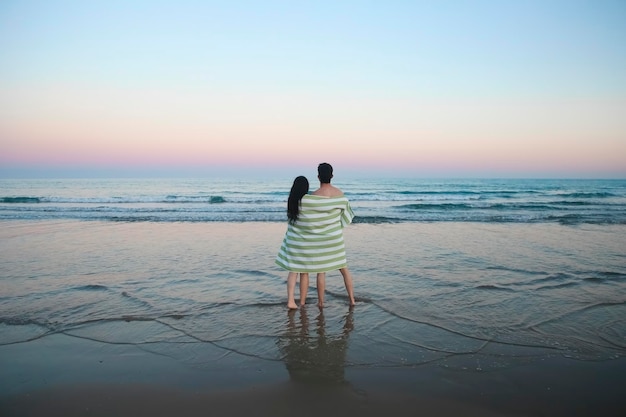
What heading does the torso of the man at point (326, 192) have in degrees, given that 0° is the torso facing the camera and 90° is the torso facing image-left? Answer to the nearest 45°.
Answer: approximately 180°

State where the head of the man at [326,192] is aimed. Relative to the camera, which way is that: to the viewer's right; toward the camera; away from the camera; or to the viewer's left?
away from the camera

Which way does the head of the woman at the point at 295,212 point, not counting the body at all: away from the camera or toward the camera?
away from the camera

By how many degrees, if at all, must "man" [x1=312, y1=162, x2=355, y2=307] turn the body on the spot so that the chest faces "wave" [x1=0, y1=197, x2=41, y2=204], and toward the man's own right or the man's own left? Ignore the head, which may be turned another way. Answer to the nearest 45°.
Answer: approximately 45° to the man's own left
